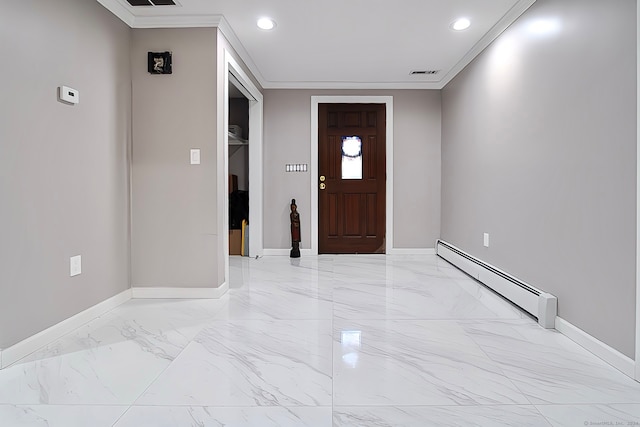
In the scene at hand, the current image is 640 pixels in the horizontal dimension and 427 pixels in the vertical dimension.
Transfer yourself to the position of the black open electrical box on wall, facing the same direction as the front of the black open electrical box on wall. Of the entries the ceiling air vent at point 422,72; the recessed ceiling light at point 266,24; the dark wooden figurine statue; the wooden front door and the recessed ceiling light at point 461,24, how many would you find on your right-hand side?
0

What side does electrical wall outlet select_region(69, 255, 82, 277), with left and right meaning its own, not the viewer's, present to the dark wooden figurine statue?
left

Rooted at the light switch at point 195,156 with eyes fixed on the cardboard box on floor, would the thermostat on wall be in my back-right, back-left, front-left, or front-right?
back-left

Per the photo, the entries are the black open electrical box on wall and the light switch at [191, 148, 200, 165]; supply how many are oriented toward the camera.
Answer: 2

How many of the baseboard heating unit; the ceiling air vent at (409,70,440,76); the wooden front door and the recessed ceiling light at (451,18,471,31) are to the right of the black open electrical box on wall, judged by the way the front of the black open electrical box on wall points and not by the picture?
0

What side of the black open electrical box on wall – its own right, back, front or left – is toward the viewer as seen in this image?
front

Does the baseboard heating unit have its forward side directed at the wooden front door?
no

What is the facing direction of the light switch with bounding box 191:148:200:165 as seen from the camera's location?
facing the viewer

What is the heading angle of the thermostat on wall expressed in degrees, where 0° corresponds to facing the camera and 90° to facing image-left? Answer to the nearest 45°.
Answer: approximately 315°

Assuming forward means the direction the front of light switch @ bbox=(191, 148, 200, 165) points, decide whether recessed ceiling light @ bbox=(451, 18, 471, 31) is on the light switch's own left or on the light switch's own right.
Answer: on the light switch's own left

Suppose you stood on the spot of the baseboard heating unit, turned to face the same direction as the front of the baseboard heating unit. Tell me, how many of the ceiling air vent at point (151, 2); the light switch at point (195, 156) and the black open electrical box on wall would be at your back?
0

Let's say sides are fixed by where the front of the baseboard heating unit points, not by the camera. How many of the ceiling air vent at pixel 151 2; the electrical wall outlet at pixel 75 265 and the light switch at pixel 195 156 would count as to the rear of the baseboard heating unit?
0

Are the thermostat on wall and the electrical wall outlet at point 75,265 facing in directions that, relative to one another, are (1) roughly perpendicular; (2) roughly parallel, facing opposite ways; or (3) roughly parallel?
roughly parallel

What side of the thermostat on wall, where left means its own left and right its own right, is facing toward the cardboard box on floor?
left

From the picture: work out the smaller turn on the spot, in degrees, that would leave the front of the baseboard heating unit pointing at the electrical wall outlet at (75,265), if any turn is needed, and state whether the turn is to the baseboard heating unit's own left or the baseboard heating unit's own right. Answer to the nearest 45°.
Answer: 0° — it already faces it
